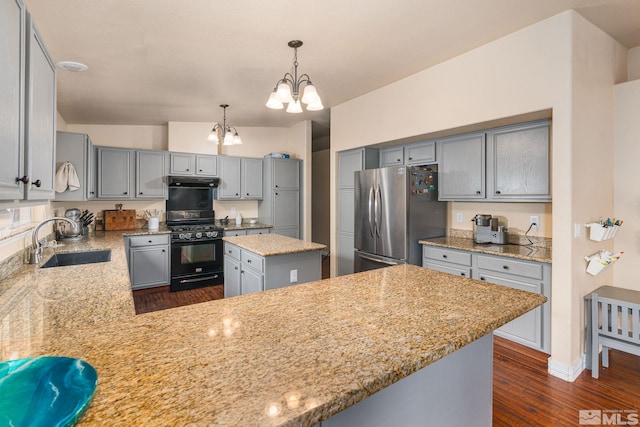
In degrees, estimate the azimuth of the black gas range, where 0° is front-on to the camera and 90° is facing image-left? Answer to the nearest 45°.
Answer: approximately 0°

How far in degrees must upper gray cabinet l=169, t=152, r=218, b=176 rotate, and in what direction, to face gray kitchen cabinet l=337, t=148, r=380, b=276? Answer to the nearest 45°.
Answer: approximately 45° to its left

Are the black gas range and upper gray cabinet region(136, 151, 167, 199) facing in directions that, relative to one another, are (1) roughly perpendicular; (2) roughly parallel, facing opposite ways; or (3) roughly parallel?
roughly parallel

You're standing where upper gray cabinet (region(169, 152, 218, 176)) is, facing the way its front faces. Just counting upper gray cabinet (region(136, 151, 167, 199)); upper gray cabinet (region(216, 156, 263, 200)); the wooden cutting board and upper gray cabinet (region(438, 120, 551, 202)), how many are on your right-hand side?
2

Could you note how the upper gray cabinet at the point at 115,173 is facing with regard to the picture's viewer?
facing the viewer

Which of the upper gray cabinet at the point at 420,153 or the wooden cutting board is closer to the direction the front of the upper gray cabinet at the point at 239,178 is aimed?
the upper gray cabinet

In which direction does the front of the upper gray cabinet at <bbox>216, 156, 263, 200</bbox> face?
toward the camera

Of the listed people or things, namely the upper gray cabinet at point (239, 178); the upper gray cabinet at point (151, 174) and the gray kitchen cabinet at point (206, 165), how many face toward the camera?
3

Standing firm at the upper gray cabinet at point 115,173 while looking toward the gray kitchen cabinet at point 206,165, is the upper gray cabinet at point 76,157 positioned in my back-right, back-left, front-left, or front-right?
back-right

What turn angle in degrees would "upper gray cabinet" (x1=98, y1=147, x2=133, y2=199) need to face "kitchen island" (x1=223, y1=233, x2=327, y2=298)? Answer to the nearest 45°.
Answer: approximately 45° to its left

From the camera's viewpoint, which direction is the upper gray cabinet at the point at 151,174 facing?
toward the camera

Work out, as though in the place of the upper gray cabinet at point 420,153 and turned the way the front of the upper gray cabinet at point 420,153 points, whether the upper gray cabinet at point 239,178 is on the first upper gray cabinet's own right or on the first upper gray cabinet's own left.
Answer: on the first upper gray cabinet's own right

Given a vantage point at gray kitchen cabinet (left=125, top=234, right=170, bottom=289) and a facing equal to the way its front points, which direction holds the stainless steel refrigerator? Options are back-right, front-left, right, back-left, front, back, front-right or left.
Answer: front-left

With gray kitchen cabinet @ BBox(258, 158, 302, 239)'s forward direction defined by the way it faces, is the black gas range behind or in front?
in front
